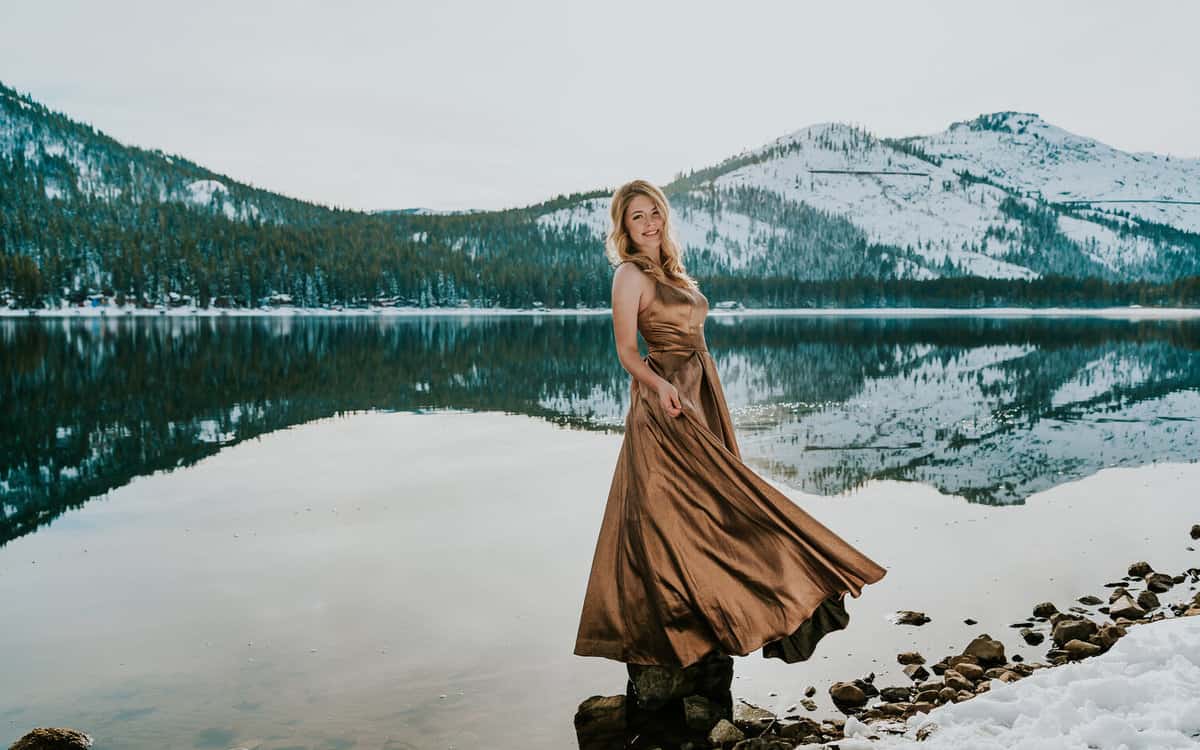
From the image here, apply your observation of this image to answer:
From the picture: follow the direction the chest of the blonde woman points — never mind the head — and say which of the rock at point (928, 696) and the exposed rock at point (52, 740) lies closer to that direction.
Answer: the rock

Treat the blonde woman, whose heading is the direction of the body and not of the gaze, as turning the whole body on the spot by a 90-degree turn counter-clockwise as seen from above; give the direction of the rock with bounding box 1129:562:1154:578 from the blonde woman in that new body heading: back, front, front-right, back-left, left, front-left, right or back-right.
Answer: front

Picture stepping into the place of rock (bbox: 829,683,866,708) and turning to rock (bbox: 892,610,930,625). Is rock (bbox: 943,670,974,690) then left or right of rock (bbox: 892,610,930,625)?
right

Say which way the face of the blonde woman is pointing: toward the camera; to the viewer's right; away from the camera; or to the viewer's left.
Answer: toward the camera
